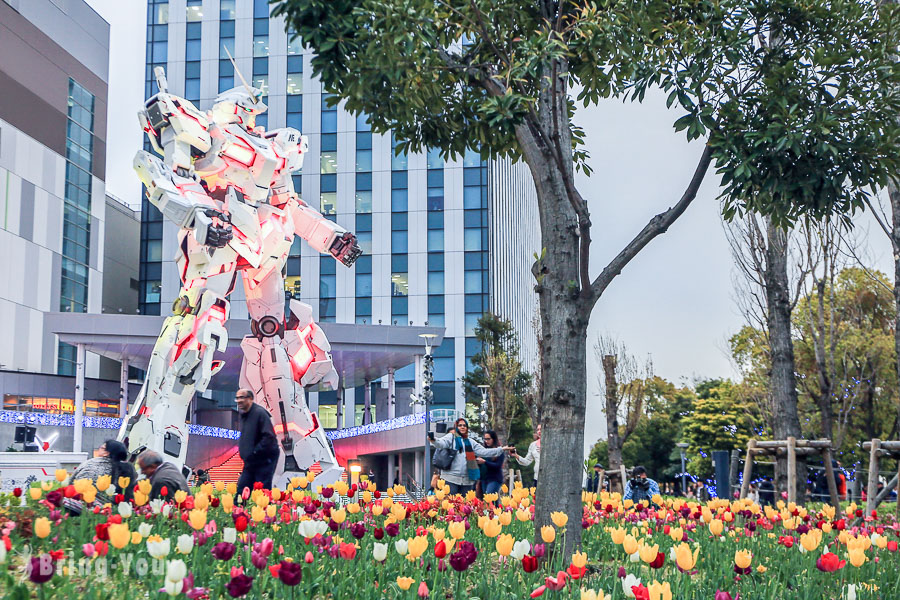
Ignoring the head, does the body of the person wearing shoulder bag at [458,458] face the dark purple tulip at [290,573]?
yes

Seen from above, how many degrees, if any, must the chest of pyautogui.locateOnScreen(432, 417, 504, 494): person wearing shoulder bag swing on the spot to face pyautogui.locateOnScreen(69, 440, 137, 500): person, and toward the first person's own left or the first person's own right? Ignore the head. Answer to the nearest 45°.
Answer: approximately 45° to the first person's own right

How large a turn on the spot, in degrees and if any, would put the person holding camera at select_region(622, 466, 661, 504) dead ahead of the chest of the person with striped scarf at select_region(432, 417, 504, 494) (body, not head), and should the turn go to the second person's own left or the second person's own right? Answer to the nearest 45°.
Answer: approximately 135° to the second person's own left

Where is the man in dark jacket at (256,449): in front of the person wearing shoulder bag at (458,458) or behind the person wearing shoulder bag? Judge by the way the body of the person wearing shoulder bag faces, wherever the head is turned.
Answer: in front

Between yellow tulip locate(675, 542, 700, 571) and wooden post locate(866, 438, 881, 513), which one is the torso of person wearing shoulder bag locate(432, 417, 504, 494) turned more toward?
the yellow tulip

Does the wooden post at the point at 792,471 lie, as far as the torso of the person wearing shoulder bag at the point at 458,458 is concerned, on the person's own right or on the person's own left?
on the person's own left

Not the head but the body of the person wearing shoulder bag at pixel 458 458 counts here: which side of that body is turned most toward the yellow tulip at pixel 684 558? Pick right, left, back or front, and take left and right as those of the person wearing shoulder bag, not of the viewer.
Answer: front

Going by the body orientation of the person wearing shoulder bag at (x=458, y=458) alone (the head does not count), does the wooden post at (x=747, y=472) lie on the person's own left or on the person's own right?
on the person's own left

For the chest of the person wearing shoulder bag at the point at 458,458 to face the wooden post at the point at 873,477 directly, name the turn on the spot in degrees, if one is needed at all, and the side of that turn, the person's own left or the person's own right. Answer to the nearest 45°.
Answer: approximately 90° to the person's own left

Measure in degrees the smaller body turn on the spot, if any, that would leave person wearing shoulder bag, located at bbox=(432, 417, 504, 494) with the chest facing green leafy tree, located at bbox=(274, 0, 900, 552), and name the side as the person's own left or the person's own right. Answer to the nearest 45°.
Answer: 0° — they already face it

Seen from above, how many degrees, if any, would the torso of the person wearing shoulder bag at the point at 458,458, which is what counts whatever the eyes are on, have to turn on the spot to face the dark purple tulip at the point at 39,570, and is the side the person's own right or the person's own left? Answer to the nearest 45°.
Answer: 0° — they already face it

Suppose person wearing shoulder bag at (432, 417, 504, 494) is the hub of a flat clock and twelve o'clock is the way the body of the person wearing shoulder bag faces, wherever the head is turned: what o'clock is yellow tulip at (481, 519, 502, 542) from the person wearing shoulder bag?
The yellow tulip is roughly at 12 o'clock from the person wearing shoulder bag.

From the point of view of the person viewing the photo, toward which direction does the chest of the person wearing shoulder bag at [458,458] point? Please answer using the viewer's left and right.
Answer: facing the viewer
